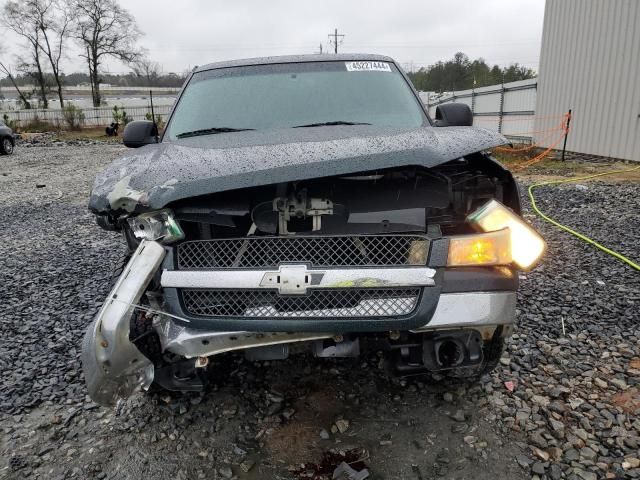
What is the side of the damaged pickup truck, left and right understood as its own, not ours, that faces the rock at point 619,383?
left

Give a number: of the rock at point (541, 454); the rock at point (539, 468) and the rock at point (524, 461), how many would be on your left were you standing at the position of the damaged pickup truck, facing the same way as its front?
3

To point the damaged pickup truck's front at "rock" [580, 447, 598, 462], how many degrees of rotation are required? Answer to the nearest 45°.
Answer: approximately 90° to its left

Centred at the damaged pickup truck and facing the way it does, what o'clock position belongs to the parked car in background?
The parked car in background is roughly at 5 o'clock from the damaged pickup truck.

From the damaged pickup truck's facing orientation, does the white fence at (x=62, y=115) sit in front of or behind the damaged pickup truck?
behind

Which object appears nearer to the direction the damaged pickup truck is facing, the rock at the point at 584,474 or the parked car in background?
the rock

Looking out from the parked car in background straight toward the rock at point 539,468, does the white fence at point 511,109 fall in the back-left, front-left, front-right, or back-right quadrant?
front-left

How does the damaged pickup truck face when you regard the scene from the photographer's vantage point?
facing the viewer

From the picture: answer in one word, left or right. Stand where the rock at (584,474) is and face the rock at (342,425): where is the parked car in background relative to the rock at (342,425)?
right

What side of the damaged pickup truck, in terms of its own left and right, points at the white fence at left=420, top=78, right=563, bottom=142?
back
